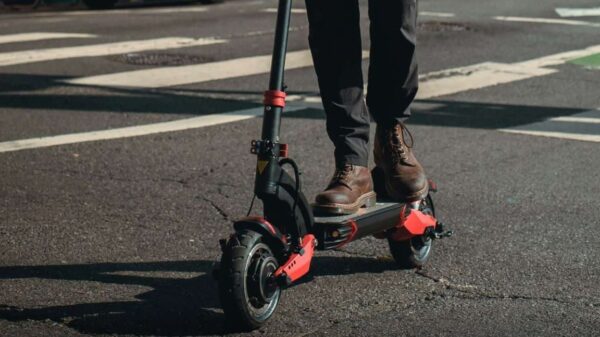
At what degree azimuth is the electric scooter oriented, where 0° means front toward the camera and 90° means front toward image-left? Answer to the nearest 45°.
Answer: approximately 45°
